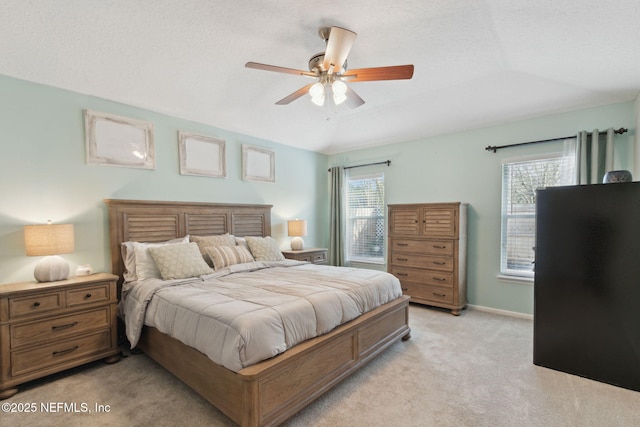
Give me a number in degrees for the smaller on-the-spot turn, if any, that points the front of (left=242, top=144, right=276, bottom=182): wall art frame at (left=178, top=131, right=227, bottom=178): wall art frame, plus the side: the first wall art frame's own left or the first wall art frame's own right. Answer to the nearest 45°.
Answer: approximately 90° to the first wall art frame's own right

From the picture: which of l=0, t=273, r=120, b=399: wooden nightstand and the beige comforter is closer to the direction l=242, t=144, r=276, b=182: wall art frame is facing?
the beige comforter

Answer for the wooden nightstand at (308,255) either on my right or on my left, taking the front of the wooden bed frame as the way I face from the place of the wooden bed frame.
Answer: on my left

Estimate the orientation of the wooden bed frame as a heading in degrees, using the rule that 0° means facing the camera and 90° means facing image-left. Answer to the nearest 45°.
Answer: approximately 315°

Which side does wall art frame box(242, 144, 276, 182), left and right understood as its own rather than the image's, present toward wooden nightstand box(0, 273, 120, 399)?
right

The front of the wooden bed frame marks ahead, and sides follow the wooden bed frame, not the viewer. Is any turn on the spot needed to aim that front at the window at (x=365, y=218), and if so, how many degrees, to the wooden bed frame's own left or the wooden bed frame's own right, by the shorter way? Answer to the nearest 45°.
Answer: approximately 90° to the wooden bed frame's own left

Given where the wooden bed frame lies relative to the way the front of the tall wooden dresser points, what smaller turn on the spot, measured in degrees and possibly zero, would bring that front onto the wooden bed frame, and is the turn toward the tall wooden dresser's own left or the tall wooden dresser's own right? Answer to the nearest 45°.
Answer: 0° — it already faces it

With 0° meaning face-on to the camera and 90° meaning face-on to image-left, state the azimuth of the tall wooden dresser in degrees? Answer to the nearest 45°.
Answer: approximately 45°
